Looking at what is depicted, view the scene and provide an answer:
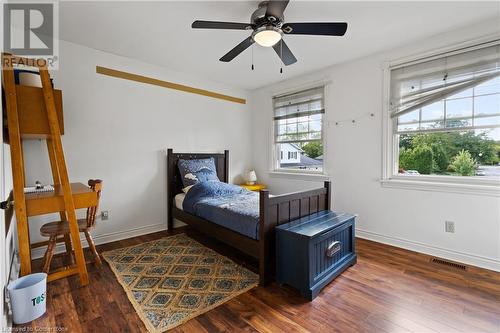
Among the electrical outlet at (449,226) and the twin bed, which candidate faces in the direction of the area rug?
the electrical outlet

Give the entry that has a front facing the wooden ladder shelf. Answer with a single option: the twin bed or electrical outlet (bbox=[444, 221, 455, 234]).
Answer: the electrical outlet

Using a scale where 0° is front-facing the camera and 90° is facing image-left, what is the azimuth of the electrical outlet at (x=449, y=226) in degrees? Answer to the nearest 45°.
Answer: approximately 45°

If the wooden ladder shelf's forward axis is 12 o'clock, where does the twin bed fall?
The twin bed is roughly at 11 o'clock from the wooden ladder shelf.

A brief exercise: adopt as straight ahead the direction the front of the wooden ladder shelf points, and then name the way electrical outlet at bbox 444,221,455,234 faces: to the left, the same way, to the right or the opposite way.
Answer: the opposite way

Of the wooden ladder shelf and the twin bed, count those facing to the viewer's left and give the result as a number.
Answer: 0

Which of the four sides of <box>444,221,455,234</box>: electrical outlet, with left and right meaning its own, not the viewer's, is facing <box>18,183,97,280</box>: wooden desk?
front

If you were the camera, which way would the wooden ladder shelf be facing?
facing the viewer and to the right of the viewer

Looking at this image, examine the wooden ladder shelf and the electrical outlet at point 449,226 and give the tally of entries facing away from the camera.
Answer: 0

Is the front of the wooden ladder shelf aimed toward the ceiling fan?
yes

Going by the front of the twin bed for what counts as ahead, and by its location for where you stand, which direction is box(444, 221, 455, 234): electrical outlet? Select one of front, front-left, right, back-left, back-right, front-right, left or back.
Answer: front-left

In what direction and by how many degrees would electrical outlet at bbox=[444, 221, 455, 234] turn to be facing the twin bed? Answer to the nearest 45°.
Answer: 0° — it already faces it

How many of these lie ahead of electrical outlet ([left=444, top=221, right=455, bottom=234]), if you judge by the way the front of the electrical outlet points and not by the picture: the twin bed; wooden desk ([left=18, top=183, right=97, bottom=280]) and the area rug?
3

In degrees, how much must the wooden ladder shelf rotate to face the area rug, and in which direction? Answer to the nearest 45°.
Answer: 0° — it already faces it
